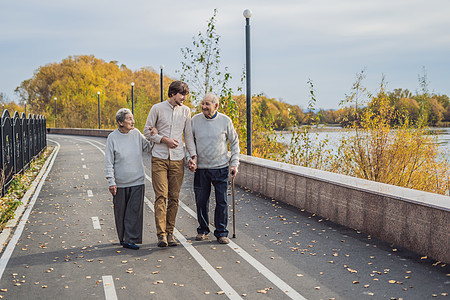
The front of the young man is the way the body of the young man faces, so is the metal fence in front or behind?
behind

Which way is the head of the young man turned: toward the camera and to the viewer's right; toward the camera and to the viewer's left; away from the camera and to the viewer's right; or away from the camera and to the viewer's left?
toward the camera and to the viewer's right

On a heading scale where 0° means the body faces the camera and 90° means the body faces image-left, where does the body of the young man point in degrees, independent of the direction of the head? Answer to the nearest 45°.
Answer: approximately 0°

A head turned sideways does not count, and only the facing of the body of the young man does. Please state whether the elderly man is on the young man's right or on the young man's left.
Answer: on the young man's left

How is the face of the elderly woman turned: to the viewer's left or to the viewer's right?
to the viewer's right

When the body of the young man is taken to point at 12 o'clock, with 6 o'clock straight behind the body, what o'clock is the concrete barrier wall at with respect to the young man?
The concrete barrier wall is roughly at 9 o'clock from the young man.

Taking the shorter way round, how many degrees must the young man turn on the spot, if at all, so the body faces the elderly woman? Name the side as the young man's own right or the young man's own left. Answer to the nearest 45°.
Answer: approximately 90° to the young man's own right
